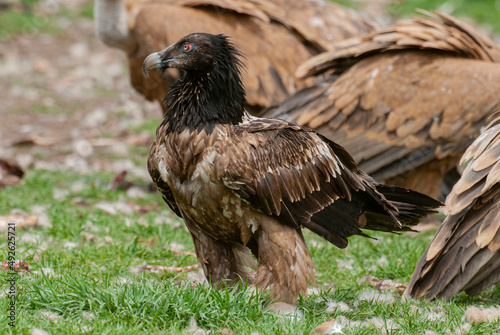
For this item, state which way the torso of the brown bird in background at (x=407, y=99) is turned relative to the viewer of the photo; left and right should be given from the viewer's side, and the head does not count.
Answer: facing to the right of the viewer

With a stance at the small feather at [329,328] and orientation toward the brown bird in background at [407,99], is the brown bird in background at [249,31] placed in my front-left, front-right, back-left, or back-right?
front-left

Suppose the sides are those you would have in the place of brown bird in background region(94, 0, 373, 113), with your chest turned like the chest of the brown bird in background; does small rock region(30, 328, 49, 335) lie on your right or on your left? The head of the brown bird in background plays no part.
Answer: on your left

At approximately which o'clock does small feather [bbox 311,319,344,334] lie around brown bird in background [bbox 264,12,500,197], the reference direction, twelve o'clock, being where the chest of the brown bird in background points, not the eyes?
The small feather is roughly at 3 o'clock from the brown bird in background.

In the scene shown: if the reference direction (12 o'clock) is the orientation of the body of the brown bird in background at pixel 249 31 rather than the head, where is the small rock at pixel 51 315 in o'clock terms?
The small rock is roughly at 9 o'clock from the brown bird in background.

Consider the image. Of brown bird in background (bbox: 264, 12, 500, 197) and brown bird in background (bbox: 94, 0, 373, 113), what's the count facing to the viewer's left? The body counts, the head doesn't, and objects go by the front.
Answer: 1

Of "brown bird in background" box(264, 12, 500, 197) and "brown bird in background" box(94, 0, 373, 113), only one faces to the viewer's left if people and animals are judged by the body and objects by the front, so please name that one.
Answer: "brown bird in background" box(94, 0, 373, 113)

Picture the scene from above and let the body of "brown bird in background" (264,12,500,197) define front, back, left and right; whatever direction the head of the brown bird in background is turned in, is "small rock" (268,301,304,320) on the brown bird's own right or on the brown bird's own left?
on the brown bird's own right

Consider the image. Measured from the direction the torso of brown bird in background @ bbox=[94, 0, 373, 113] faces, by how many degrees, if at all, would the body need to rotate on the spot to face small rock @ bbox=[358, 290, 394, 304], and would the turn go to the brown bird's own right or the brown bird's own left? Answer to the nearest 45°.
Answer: approximately 90° to the brown bird's own left

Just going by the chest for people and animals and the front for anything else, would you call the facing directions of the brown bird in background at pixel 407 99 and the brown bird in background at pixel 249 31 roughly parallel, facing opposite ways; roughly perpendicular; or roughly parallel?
roughly parallel, facing opposite ways

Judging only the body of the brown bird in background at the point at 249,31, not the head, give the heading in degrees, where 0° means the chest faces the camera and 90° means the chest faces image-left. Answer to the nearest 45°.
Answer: approximately 90°

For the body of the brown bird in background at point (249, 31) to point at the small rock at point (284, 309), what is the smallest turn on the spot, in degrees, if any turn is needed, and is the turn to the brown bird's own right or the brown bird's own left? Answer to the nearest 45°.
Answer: approximately 90° to the brown bird's own left
